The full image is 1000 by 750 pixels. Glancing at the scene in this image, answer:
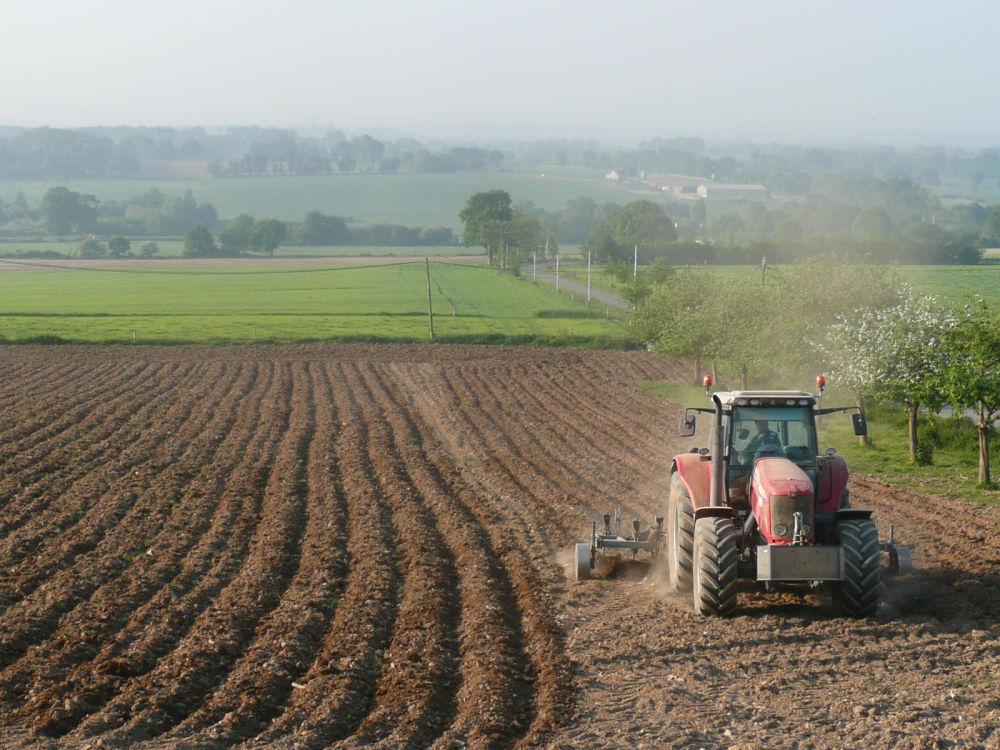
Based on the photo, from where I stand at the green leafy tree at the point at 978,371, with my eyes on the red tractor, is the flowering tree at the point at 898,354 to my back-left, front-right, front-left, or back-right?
back-right

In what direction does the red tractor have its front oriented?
toward the camera

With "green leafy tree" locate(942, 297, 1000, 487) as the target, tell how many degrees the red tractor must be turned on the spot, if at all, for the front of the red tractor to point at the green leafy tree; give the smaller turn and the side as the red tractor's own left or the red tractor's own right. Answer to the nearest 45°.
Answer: approximately 180°

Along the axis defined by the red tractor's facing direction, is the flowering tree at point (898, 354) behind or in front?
behind
